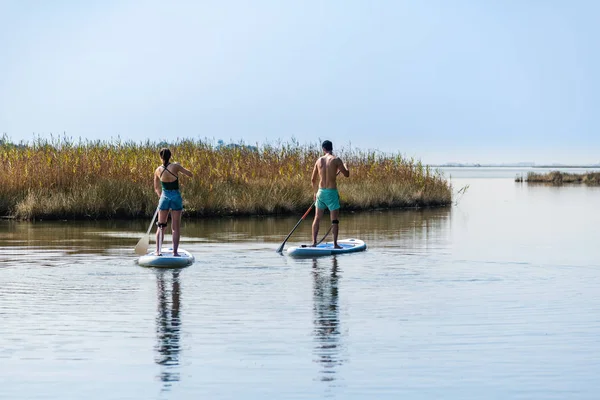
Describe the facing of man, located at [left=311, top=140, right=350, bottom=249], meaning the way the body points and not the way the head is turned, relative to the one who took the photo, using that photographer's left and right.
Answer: facing away from the viewer

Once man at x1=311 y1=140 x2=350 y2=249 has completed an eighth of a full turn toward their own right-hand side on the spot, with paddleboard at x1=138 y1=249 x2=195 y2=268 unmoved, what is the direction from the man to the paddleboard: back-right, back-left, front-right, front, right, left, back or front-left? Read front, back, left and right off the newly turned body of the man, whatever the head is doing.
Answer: back

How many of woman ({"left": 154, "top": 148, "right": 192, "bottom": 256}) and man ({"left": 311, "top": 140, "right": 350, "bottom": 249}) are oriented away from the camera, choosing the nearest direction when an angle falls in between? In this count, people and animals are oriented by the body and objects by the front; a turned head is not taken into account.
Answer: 2

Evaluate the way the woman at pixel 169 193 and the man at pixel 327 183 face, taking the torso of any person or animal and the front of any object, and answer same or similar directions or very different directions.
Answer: same or similar directions

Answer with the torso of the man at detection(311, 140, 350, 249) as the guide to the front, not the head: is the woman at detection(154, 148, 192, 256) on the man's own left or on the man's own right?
on the man's own left

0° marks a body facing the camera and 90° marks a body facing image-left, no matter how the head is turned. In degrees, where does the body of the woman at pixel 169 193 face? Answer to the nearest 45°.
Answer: approximately 180°
